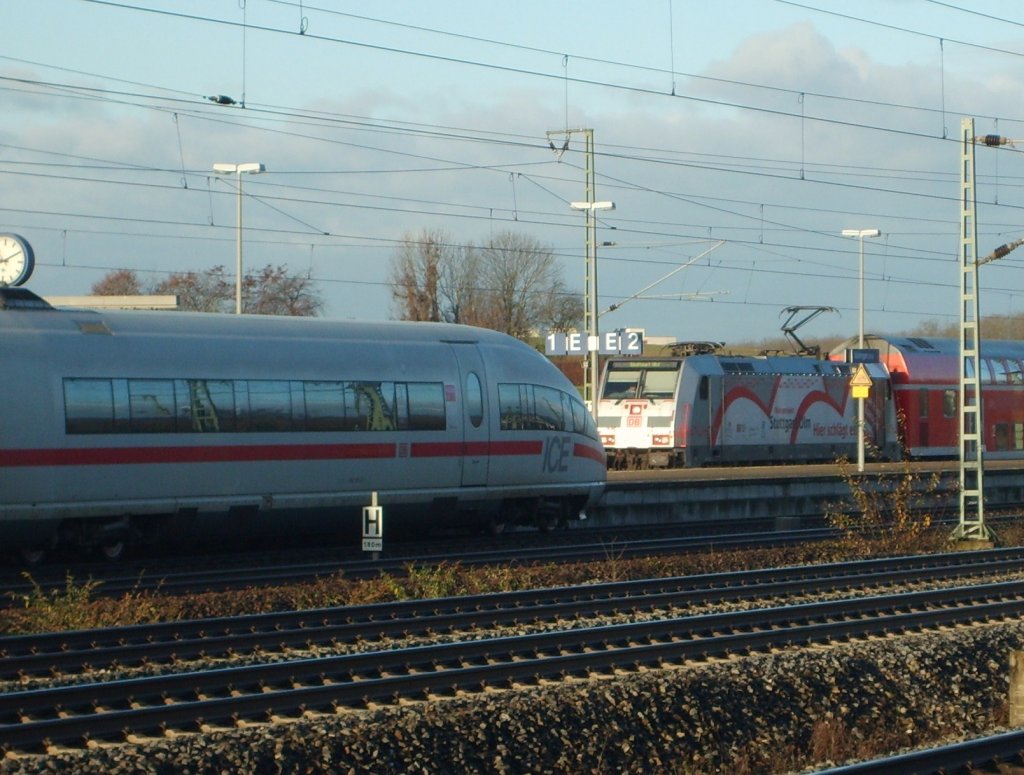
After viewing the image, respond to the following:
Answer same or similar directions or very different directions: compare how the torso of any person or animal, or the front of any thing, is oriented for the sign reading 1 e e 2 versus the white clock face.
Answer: same or similar directions

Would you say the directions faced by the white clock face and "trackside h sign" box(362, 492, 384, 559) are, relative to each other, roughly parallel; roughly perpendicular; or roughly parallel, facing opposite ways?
roughly parallel

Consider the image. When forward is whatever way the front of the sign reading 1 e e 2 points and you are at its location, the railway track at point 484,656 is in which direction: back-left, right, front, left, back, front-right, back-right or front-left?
front

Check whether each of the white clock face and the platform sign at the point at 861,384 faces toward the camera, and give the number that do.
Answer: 2

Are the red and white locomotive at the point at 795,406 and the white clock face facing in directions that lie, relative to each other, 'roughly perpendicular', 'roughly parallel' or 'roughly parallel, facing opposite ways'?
roughly perpendicular

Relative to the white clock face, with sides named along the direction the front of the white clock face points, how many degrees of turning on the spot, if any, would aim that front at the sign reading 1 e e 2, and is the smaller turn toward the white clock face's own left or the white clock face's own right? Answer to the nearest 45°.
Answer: approximately 135° to the white clock face's own left

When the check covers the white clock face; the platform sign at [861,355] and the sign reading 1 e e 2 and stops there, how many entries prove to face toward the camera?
3

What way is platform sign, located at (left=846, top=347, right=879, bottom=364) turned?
toward the camera

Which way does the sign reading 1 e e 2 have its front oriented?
toward the camera

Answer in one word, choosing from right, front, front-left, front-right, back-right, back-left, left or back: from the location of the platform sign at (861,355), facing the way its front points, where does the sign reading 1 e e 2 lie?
right

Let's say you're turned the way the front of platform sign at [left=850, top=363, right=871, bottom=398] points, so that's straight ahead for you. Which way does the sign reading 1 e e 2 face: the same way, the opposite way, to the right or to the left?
the same way

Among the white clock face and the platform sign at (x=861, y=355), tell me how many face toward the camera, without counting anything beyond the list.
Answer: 2

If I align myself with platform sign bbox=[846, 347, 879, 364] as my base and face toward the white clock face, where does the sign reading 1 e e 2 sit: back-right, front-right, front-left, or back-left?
front-right

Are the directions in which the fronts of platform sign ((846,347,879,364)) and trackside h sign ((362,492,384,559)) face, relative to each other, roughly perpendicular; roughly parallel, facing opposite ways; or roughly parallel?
roughly parallel

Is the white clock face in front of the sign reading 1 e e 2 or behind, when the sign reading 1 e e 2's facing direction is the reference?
in front
